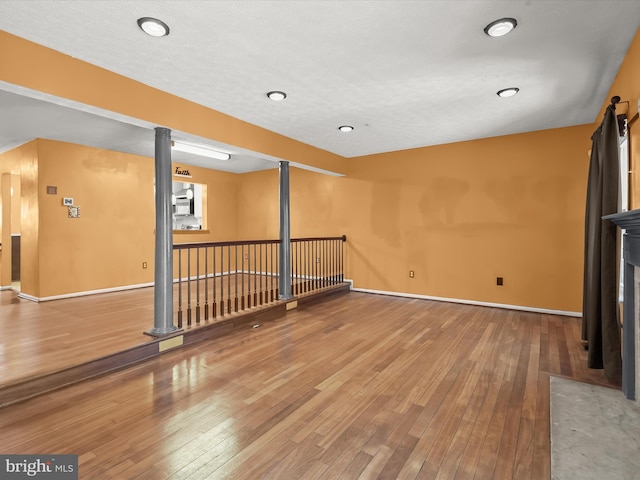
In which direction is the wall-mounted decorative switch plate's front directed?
toward the camera

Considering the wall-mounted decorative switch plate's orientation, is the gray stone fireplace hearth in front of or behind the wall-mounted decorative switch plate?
in front

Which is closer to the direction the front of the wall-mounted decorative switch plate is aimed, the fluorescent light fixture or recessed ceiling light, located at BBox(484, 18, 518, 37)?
the recessed ceiling light

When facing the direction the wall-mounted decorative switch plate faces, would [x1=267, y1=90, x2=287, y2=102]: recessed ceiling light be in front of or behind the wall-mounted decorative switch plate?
in front

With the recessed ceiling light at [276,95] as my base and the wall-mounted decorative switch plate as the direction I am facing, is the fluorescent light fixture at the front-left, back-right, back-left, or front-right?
front-right

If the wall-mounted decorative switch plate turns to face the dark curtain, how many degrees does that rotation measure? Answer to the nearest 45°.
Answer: approximately 45° to its left

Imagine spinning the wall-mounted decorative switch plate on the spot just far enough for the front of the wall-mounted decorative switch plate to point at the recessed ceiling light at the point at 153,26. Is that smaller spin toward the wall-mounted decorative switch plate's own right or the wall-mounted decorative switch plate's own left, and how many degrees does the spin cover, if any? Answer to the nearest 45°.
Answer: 0° — it already faces it

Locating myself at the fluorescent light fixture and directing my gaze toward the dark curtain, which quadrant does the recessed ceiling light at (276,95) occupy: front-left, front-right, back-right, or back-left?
front-right

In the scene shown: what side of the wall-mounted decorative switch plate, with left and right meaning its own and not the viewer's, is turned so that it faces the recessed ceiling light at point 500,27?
front

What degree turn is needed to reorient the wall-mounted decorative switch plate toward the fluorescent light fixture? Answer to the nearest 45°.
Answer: approximately 45° to its left

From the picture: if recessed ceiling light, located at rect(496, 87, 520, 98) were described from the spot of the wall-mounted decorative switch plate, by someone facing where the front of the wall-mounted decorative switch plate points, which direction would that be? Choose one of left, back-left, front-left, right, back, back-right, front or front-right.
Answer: front-left

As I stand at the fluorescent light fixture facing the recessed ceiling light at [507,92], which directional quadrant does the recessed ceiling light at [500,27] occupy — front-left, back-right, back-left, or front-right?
front-right
